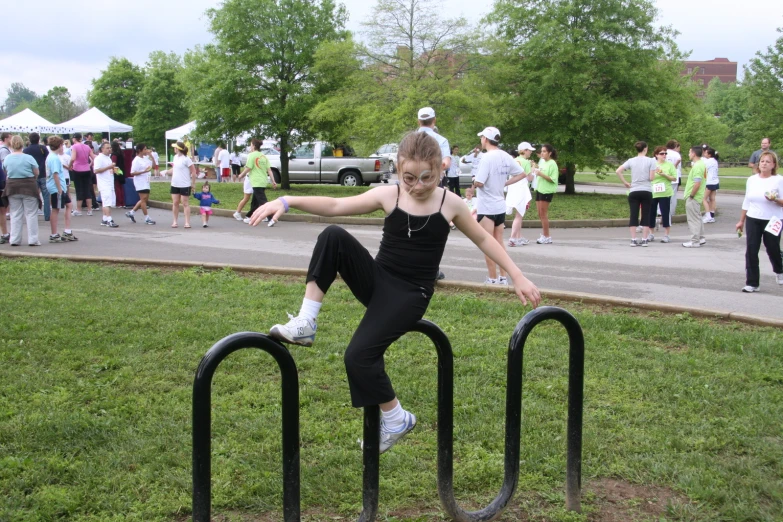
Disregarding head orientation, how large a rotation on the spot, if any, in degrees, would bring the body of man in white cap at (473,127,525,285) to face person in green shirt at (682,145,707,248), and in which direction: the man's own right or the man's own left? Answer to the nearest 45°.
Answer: approximately 90° to the man's own right

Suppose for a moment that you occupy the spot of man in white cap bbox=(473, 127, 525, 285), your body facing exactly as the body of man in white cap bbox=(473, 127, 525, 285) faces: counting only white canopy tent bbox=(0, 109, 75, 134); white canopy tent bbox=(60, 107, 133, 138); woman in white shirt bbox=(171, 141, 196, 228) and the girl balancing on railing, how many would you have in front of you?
3

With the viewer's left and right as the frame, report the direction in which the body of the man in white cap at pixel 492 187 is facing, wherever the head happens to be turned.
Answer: facing away from the viewer and to the left of the viewer

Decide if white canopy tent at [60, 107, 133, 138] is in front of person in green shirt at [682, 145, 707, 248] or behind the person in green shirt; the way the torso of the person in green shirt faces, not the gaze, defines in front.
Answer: in front

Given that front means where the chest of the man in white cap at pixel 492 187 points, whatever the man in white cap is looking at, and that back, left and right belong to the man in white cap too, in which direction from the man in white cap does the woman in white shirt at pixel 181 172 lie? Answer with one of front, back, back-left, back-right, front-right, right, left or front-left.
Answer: front

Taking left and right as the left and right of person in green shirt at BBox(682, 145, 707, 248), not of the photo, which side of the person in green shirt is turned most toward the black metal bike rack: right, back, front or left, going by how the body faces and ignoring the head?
left

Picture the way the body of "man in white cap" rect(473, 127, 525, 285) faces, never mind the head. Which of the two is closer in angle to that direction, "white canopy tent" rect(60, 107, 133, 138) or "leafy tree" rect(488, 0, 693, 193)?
the white canopy tent

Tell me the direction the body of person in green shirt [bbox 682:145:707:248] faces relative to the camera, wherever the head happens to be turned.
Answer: to the viewer's left

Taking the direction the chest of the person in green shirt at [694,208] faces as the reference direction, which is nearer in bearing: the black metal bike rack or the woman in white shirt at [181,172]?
the woman in white shirt
